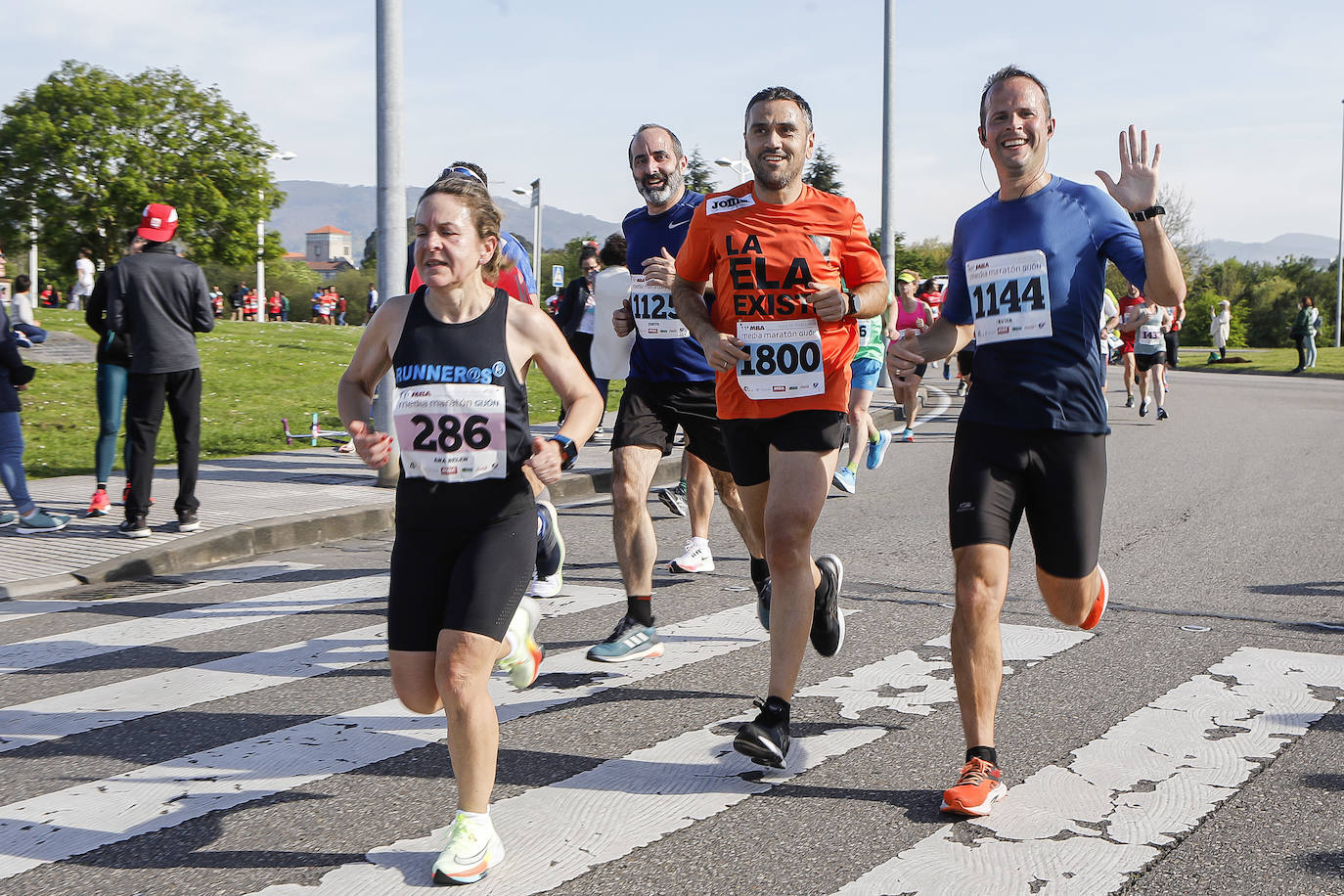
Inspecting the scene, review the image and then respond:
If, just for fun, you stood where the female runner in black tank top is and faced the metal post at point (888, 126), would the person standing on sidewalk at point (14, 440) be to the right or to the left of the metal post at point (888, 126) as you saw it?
left

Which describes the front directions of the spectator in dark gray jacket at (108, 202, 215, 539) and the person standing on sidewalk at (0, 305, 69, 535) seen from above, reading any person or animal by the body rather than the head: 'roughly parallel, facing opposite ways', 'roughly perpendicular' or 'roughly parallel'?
roughly perpendicular

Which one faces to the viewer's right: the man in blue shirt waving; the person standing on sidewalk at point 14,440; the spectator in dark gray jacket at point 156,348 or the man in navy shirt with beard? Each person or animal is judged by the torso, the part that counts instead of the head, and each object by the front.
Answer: the person standing on sidewalk

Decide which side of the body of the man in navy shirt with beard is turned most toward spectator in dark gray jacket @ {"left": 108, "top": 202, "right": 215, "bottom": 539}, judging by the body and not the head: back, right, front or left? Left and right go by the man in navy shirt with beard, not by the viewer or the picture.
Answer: right

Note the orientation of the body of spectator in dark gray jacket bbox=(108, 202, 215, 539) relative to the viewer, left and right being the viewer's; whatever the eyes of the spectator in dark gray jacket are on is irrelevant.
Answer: facing away from the viewer

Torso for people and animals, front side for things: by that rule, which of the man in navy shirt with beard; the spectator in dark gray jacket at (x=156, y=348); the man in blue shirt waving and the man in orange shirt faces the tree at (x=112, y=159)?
the spectator in dark gray jacket

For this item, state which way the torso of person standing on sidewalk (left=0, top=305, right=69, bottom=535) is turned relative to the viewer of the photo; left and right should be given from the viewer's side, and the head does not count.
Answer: facing to the right of the viewer
